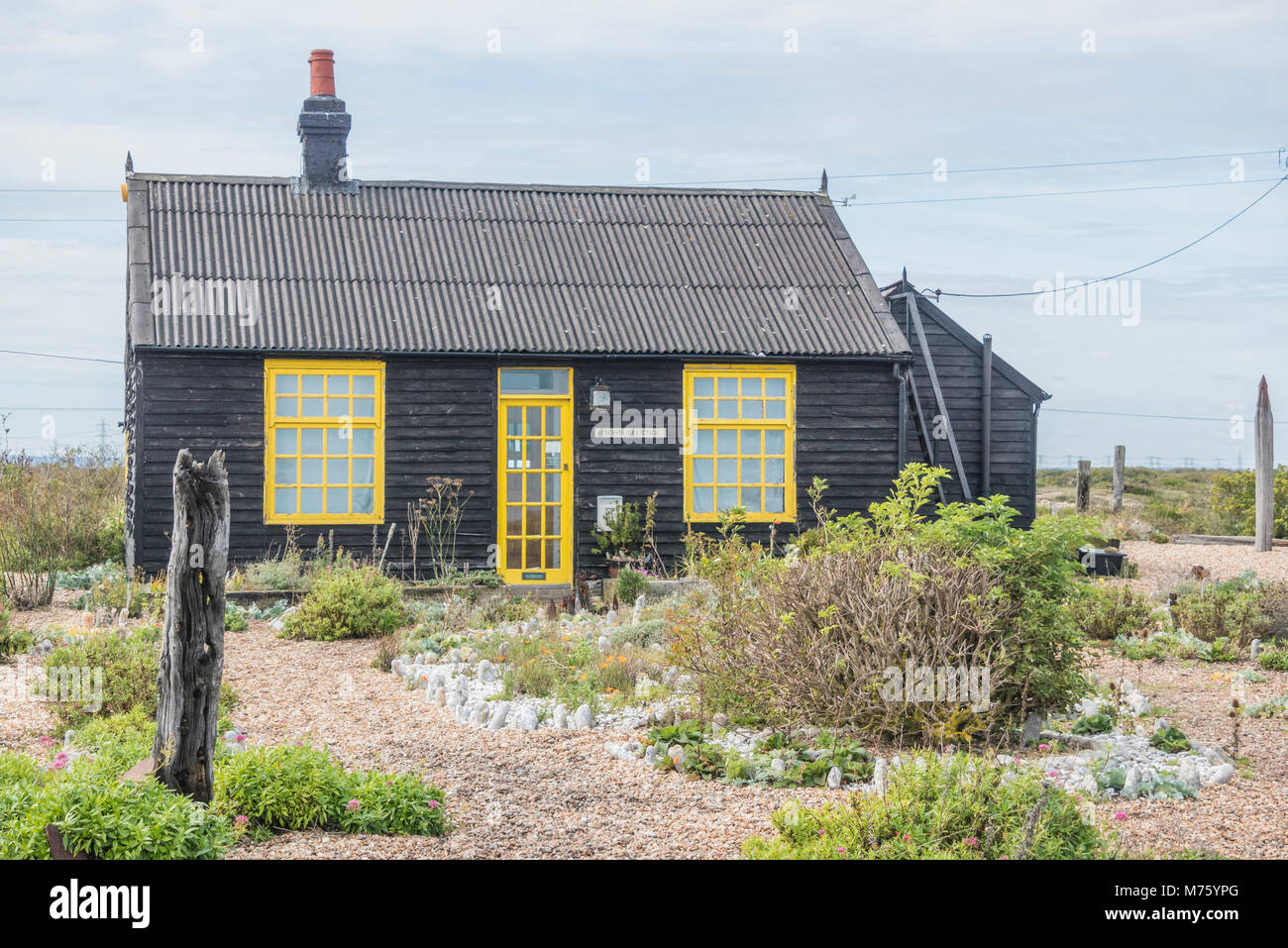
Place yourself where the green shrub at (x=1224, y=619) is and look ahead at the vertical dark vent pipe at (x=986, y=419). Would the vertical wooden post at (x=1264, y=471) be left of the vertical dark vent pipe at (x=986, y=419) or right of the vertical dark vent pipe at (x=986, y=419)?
right

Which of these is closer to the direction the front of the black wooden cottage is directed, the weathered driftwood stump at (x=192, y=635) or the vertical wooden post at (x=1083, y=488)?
the weathered driftwood stump

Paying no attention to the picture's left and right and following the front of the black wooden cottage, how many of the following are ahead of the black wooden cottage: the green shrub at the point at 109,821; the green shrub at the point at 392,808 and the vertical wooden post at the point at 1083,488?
2

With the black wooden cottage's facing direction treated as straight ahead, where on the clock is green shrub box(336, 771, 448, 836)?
The green shrub is roughly at 12 o'clock from the black wooden cottage.

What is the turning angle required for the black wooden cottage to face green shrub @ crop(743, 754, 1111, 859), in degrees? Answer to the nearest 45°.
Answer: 0° — it already faces it

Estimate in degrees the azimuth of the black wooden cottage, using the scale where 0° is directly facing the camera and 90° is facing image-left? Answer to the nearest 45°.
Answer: approximately 0°

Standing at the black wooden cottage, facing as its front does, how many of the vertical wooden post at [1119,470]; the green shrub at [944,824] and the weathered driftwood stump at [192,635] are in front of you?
2

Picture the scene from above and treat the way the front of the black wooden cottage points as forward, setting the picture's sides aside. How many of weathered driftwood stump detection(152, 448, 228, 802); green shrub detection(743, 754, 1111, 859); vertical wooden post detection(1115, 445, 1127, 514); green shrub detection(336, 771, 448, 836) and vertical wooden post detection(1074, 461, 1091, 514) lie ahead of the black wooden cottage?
3

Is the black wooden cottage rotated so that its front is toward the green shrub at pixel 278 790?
yes
